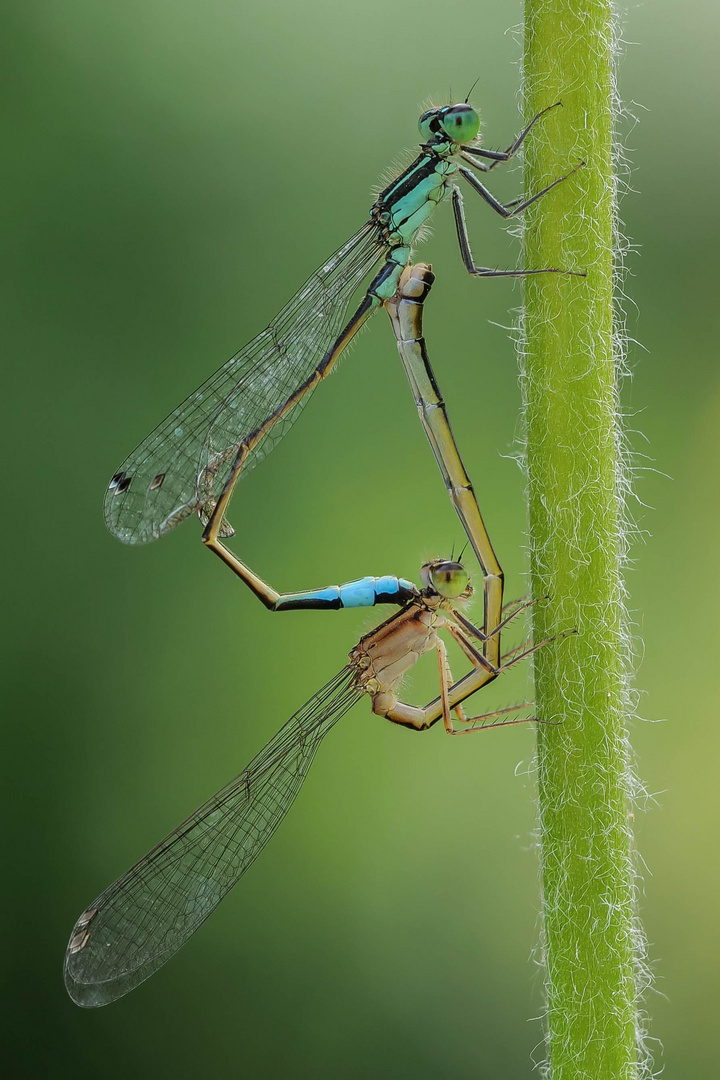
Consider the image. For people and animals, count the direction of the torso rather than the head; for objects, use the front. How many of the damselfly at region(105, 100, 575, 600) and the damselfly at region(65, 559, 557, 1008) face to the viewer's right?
2

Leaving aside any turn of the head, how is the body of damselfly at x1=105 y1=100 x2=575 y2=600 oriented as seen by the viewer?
to the viewer's right

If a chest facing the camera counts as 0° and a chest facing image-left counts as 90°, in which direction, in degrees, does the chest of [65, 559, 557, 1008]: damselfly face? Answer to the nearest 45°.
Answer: approximately 270°
